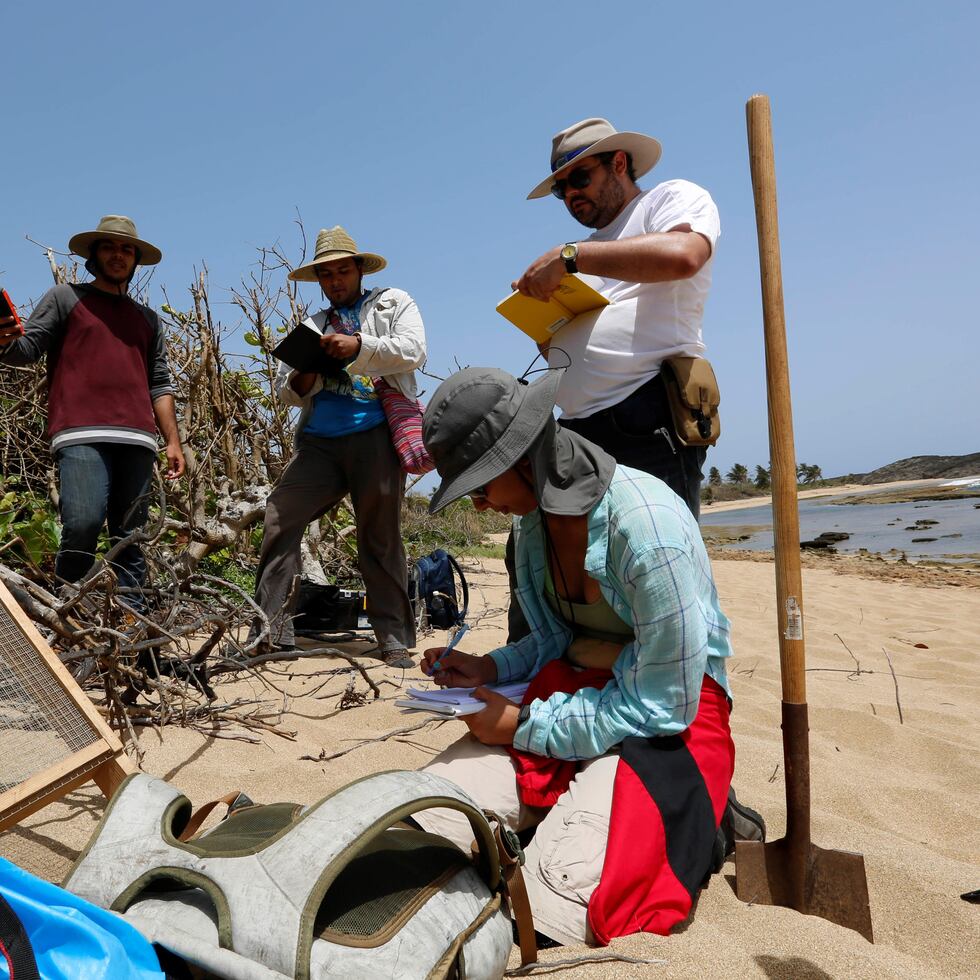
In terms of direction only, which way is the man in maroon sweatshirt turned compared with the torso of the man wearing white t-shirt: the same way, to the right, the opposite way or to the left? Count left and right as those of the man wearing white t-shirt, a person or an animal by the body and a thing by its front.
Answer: to the left

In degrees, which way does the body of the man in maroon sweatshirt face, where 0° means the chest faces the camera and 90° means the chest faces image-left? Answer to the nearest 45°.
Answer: approximately 0°

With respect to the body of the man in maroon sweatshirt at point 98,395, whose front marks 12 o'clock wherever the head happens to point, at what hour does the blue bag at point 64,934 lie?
The blue bag is roughly at 12 o'clock from the man in maroon sweatshirt.

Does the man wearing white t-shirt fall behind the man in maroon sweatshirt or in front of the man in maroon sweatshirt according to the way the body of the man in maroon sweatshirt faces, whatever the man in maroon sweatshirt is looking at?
in front

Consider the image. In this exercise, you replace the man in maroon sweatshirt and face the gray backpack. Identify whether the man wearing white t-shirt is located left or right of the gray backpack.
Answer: left

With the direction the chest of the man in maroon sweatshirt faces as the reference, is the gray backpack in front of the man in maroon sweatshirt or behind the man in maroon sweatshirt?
in front

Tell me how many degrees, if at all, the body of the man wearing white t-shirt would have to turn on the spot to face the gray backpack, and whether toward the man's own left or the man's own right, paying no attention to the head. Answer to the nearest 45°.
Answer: approximately 45° to the man's own left

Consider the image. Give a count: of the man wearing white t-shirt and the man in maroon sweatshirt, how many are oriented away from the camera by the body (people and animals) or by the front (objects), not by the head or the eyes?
0

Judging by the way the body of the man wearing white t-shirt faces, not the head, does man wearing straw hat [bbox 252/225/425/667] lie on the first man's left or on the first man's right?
on the first man's right
